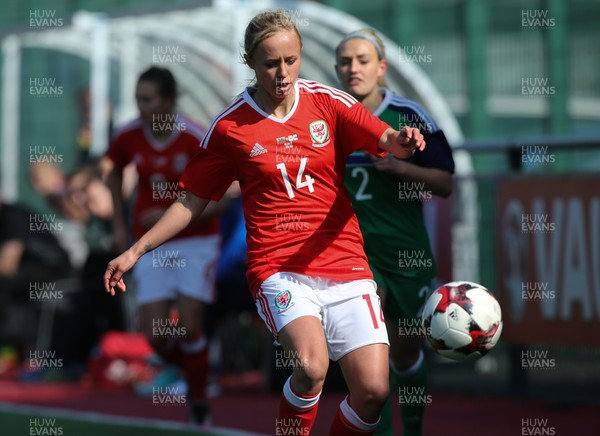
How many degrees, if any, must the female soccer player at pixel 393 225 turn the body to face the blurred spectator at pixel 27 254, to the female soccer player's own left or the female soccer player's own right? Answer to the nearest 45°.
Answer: approximately 90° to the female soccer player's own right

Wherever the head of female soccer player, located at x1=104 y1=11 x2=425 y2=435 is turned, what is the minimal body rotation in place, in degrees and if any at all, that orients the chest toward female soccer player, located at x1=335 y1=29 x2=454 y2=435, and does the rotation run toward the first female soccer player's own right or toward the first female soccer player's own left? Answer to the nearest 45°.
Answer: approximately 135° to the first female soccer player's own left

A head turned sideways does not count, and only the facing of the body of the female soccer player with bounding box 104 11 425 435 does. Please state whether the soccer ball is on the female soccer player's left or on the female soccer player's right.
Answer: on the female soccer player's left

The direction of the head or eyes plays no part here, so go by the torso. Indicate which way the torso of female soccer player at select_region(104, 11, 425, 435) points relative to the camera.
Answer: toward the camera

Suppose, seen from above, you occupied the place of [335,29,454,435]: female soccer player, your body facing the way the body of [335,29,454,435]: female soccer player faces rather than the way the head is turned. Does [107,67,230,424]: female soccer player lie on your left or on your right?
on your right

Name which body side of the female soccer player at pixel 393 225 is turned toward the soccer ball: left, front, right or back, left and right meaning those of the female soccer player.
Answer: front

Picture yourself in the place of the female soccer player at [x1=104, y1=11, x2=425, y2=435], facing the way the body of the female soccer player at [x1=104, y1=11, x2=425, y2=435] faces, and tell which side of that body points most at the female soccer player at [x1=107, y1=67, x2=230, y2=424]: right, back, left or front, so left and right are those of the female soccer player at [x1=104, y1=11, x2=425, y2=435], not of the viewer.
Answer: back

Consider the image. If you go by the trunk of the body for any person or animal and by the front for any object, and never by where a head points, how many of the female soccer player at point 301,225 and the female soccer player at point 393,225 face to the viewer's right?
0

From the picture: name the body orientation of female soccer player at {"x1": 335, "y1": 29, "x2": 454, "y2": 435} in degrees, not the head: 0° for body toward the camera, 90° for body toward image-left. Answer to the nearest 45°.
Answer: approximately 45°

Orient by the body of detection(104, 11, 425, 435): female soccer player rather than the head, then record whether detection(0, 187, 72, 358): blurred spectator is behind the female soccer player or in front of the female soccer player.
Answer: behind
